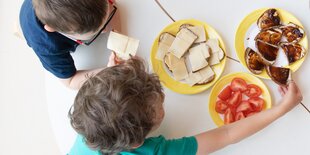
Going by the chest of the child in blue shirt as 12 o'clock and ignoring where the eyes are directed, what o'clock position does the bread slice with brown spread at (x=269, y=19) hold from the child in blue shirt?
The bread slice with brown spread is roughly at 11 o'clock from the child in blue shirt.

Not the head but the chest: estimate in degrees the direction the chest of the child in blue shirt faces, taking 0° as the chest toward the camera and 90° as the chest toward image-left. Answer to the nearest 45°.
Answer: approximately 315°

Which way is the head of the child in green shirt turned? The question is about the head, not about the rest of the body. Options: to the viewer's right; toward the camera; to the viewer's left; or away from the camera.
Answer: away from the camera

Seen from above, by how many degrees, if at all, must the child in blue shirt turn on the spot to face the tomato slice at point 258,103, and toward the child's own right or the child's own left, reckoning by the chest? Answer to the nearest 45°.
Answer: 0° — they already face it

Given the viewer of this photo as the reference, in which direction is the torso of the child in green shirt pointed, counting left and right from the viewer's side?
facing away from the viewer and to the right of the viewer

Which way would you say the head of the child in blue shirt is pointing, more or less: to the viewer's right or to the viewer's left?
to the viewer's right

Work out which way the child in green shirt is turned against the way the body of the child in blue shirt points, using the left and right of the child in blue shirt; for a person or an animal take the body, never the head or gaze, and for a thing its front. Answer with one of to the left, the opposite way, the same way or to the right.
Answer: to the left
